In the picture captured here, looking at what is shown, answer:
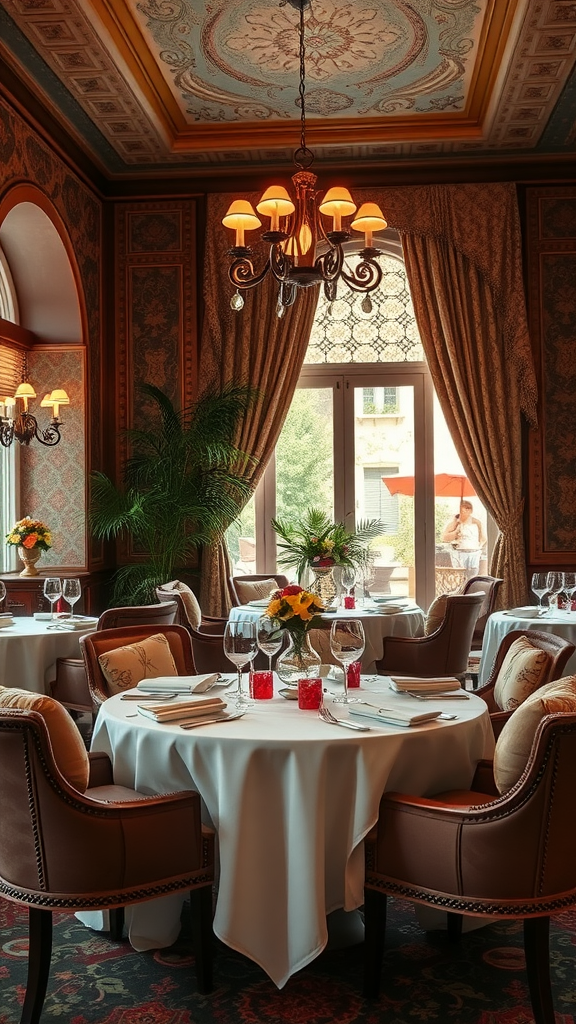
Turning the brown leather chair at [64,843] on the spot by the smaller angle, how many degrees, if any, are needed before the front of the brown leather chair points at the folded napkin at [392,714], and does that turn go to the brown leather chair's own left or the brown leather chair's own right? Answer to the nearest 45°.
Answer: approximately 45° to the brown leather chair's own right

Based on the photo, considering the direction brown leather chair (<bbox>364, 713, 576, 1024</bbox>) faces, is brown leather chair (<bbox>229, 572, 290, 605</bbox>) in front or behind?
in front

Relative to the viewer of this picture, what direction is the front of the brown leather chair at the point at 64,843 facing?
facing away from the viewer and to the right of the viewer

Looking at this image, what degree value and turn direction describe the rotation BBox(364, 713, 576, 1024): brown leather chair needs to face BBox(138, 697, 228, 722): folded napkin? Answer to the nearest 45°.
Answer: approximately 45° to its left

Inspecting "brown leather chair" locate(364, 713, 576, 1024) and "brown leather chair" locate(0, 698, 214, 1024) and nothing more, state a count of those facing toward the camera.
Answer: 0

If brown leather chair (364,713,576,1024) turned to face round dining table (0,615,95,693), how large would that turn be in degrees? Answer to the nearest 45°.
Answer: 0° — it already faces it

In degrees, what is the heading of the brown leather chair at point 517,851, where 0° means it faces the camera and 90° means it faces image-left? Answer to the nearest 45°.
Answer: approximately 135°

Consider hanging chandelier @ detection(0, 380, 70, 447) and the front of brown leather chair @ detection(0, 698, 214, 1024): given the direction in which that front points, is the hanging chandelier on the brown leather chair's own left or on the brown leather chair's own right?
on the brown leather chair's own left

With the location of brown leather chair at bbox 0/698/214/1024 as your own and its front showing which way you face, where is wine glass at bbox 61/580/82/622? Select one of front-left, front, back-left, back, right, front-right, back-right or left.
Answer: front-left

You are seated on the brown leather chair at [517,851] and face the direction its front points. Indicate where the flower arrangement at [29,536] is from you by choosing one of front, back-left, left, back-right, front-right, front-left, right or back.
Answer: front

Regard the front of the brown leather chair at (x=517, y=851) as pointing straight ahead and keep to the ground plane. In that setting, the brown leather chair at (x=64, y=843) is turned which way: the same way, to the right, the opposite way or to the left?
to the right

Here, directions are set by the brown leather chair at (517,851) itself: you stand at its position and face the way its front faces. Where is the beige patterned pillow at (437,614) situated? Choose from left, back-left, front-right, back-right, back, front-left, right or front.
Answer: front-right

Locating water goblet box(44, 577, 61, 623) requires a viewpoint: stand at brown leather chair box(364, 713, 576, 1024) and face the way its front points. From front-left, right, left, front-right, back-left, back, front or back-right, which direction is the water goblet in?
front

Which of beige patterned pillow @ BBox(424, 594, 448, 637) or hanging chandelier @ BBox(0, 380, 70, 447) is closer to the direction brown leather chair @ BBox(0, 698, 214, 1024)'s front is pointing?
the beige patterned pillow

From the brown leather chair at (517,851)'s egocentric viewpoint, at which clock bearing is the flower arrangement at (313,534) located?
The flower arrangement is roughly at 1 o'clock from the brown leather chair.

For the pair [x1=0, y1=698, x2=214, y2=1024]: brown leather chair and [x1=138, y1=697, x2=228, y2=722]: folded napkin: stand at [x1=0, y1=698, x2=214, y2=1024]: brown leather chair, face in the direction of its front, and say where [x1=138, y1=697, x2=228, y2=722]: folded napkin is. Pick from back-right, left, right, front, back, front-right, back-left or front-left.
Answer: front

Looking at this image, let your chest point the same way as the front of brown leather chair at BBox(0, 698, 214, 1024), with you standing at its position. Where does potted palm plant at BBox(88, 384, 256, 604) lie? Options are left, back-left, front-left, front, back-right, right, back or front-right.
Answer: front-left

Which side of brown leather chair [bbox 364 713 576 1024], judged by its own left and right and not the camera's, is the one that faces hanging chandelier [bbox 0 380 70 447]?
front
